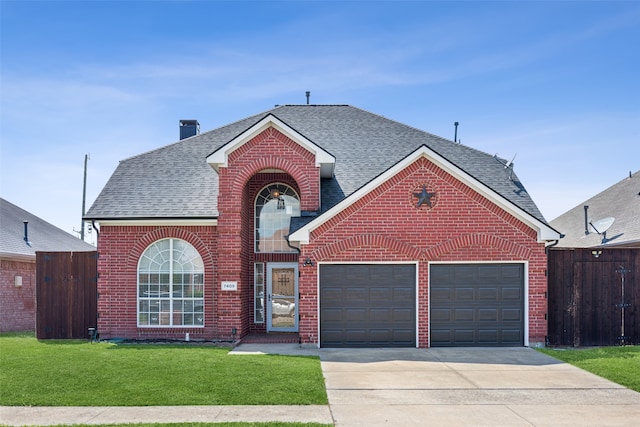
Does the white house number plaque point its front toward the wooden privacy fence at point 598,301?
no

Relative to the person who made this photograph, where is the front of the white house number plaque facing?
facing the viewer

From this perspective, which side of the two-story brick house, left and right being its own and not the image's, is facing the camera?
front

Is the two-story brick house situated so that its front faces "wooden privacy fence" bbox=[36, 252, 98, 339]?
no

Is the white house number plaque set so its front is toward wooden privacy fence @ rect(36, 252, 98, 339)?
no

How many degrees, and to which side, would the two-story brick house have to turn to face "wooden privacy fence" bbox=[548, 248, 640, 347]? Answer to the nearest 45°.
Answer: approximately 90° to its left
